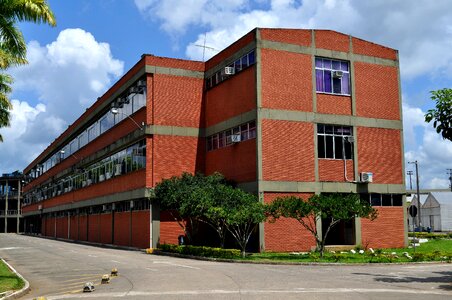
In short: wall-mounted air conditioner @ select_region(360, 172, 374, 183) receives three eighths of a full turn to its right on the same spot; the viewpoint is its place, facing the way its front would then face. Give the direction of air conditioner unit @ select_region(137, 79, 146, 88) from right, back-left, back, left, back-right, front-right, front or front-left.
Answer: front-left

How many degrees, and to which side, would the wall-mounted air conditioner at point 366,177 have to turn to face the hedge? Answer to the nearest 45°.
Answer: approximately 45° to its right

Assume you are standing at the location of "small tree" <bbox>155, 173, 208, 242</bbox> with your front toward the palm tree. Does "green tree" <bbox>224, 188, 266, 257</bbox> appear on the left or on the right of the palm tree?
left

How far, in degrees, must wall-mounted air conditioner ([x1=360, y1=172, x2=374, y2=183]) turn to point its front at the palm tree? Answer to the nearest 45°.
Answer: approximately 45° to its right

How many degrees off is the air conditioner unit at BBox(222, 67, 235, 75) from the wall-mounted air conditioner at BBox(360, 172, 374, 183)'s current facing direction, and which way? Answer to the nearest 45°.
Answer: approximately 90° to its right

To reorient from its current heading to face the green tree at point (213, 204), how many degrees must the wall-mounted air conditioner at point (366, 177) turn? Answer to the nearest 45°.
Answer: approximately 45° to its right

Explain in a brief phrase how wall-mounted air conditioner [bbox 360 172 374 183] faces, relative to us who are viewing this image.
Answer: facing the viewer
